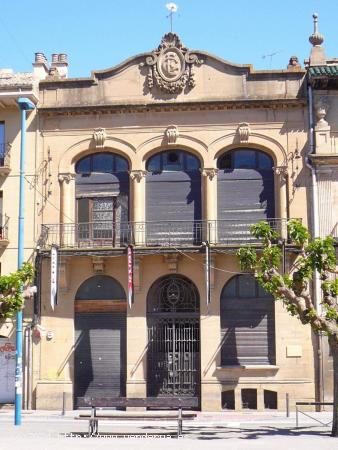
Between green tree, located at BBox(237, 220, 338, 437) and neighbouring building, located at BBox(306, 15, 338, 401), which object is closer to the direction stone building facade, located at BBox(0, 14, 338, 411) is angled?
the green tree

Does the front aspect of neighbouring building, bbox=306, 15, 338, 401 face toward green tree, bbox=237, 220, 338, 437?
yes

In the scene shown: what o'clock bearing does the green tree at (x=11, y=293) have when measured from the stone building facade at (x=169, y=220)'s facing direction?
The green tree is roughly at 1 o'clock from the stone building facade.

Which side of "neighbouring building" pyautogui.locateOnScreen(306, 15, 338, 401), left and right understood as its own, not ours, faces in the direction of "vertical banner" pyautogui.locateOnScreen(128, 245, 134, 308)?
right

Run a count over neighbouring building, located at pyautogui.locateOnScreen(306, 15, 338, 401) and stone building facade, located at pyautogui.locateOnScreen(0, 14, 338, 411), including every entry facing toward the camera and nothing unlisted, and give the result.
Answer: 2

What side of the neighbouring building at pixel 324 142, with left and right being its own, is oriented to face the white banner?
right

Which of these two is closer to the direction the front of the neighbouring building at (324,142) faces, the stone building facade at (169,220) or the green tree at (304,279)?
the green tree

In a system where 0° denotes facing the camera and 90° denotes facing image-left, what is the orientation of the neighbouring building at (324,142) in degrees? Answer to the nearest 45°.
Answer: approximately 0°

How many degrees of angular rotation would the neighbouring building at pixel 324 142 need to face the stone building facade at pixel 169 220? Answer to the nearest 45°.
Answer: approximately 90° to its right
